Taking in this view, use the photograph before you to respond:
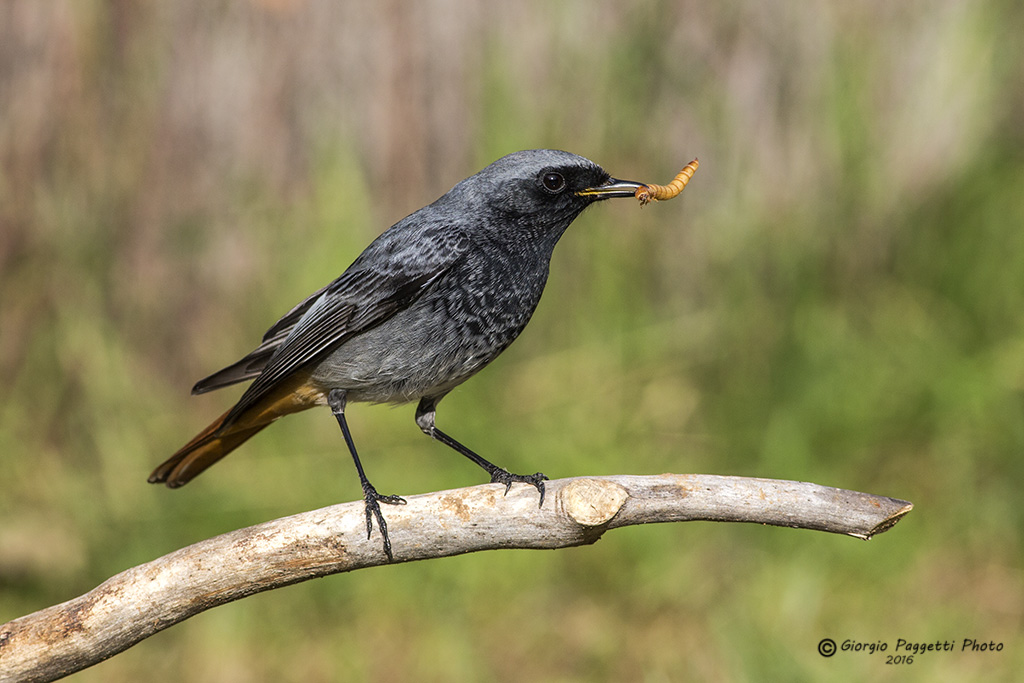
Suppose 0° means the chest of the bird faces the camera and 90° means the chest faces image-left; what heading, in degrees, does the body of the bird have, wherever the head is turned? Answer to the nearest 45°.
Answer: approximately 270°
